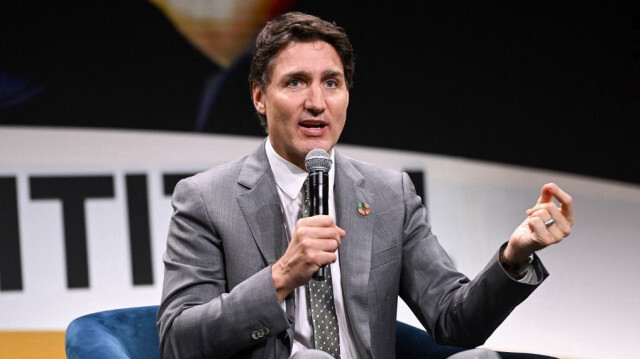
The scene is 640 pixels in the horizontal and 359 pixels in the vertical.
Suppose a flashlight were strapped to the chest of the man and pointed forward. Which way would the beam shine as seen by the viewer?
toward the camera
